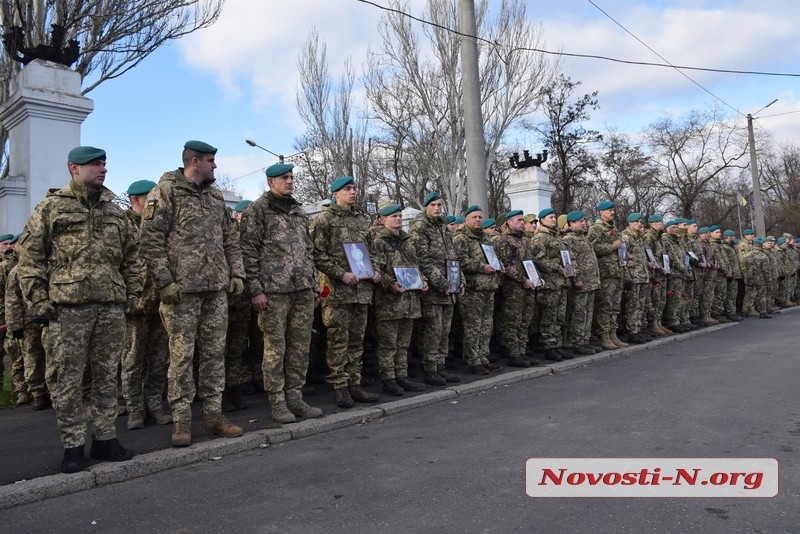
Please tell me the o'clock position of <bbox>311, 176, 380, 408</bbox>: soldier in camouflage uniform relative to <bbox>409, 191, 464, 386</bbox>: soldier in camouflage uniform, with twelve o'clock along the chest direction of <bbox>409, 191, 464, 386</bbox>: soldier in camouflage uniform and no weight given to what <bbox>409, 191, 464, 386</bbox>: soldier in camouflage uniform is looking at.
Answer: <bbox>311, 176, 380, 408</bbox>: soldier in camouflage uniform is roughly at 3 o'clock from <bbox>409, 191, 464, 386</bbox>: soldier in camouflage uniform.

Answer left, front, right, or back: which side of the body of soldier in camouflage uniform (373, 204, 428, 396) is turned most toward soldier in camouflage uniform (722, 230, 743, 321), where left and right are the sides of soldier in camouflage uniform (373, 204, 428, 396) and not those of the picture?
left

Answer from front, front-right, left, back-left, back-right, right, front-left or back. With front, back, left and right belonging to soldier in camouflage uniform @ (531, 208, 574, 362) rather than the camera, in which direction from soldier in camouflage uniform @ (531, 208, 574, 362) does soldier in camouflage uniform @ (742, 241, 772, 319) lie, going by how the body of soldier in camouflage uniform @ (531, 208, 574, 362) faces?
left

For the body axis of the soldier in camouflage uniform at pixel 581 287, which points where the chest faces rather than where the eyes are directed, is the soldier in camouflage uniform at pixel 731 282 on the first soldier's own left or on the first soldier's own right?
on the first soldier's own left

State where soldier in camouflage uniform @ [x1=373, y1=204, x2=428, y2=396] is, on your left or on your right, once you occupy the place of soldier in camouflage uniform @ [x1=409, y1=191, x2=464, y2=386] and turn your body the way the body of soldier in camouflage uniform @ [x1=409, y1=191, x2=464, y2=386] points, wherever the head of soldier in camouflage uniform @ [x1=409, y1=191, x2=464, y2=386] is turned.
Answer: on your right

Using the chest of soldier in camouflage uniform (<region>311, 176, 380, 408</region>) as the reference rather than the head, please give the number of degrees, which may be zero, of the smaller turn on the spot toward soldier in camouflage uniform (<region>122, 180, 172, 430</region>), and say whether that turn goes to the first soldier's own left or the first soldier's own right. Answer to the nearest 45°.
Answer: approximately 135° to the first soldier's own right

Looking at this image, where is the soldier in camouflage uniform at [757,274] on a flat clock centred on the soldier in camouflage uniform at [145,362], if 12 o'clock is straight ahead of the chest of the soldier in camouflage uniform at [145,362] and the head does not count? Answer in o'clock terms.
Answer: the soldier in camouflage uniform at [757,274] is roughly at 10 o'clock from the soldier in camouflage uniform at [145,362].

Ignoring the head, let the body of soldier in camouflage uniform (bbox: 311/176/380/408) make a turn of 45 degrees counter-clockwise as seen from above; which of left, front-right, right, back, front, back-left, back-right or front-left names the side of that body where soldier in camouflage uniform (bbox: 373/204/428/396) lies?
front-left

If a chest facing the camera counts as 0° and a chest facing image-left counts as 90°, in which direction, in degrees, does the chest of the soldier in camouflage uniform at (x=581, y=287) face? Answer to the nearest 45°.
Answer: approximately 315°

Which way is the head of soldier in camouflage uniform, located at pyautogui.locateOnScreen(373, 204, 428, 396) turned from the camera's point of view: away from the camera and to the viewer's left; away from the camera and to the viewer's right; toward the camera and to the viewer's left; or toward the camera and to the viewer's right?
toward the camera and to the viewer's right

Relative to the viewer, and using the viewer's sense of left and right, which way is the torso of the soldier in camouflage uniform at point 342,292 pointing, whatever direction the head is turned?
facing the viewer and to the right of the viewer

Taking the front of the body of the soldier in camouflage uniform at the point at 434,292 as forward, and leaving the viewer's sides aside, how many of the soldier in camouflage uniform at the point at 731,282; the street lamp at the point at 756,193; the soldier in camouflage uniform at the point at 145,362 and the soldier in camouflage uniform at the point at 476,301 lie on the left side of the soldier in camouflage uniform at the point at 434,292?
3

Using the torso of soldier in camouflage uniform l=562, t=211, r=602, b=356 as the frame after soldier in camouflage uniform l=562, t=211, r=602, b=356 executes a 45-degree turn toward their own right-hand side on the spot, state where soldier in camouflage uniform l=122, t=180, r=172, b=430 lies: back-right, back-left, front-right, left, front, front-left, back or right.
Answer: front-right
